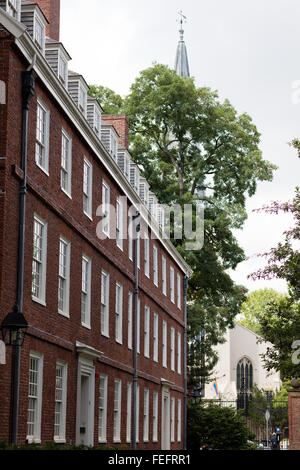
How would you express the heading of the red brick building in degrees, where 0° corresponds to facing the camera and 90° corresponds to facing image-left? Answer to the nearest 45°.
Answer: approximately 315°

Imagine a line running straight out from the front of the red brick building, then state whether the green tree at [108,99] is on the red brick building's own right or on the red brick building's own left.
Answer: on the red brick building's own left

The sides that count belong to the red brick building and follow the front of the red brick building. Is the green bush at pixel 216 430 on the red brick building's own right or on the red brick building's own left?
on the red brick building's own left
